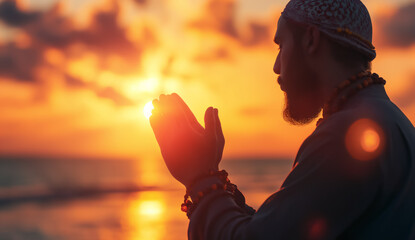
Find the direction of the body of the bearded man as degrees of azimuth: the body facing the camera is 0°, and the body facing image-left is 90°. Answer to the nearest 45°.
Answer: approximately 135°
